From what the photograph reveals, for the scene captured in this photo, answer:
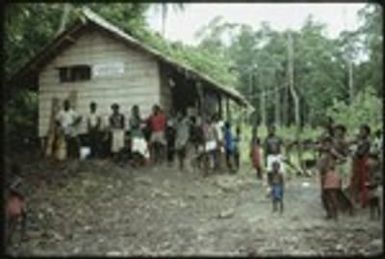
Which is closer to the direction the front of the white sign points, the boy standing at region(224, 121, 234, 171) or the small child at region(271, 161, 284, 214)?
the small child

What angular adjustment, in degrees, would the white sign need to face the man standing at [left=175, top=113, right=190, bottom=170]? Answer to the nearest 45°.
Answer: approximately 45° to its left

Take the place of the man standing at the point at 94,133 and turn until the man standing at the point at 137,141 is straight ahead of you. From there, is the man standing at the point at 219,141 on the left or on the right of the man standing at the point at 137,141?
left

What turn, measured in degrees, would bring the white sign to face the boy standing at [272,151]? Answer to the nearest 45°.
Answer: approximately 45° to its left

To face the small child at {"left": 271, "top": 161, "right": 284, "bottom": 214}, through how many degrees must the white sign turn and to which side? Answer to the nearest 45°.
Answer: approximately 45° to its left

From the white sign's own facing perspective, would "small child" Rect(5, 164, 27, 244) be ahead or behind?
ahead

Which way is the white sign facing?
toward the camera

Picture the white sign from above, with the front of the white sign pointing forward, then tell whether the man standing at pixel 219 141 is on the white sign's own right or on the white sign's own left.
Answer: on the white sign's own left
